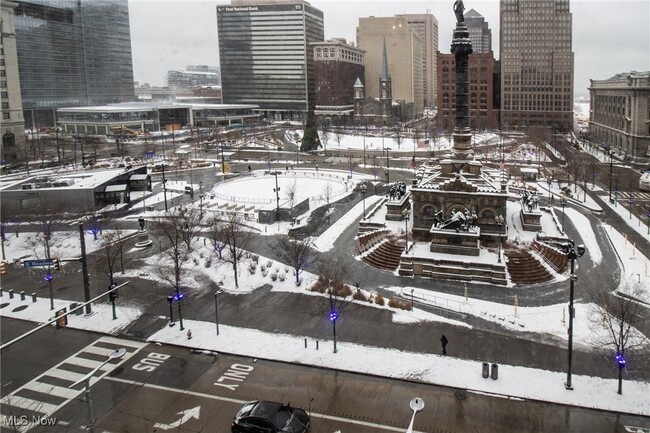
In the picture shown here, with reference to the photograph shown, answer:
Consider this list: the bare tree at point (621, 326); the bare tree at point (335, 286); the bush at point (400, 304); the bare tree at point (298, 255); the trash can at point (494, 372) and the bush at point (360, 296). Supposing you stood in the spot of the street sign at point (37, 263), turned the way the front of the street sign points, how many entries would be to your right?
0

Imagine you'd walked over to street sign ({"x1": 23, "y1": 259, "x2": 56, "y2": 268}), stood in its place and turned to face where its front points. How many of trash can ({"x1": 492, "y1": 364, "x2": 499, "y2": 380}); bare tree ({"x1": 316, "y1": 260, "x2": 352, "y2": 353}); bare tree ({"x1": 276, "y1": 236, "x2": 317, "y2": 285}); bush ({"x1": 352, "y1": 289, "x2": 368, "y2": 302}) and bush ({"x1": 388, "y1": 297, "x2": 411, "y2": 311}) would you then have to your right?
0

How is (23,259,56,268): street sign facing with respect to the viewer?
toward the camera

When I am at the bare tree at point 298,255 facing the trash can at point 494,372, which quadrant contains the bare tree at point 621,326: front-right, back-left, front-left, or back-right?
front-left

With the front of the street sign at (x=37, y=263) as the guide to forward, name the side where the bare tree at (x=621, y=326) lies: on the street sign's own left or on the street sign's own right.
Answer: on the street sign's own left

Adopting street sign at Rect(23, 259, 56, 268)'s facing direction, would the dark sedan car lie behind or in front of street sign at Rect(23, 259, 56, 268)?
in front

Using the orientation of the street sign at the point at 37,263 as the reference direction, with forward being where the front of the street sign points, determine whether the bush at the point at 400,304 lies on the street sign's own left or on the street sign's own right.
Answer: on the street sign's own left

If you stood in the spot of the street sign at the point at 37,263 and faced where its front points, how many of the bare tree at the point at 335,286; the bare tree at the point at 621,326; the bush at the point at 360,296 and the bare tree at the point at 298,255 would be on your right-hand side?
0

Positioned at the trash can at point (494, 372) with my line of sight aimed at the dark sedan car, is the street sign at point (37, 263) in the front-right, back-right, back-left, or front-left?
front-right

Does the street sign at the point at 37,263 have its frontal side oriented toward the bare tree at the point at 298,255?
no

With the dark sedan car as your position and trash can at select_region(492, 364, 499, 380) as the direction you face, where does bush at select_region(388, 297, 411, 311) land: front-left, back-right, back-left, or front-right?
front-left

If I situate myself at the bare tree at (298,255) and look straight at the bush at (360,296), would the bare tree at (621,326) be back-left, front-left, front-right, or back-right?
front-left

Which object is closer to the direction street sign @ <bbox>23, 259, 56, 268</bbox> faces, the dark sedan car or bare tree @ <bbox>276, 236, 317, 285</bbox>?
the dark sedan car

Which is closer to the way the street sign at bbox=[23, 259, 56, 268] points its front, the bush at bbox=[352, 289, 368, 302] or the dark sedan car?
the dark sedan car

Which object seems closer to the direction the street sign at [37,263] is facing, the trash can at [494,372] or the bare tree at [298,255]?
the trash can

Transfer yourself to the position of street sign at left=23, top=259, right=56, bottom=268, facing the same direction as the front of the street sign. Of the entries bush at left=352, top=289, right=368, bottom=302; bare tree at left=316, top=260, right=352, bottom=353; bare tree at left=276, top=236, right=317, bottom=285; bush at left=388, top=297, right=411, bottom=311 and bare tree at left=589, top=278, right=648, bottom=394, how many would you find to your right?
0

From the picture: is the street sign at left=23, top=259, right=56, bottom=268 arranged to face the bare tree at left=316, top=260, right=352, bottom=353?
no
